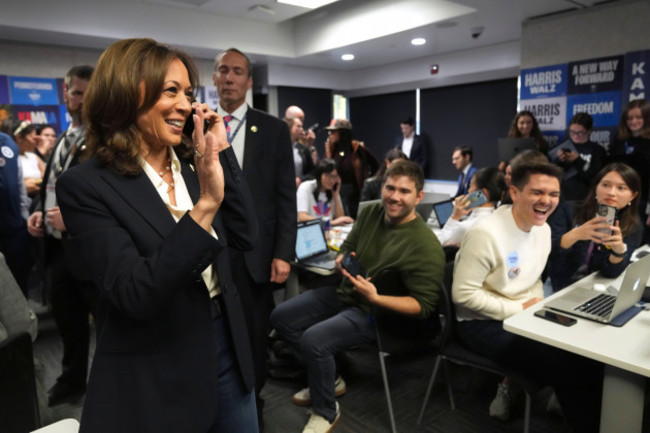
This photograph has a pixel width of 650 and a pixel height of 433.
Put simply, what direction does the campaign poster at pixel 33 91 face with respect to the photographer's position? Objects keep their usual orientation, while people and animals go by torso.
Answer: facing the viewer

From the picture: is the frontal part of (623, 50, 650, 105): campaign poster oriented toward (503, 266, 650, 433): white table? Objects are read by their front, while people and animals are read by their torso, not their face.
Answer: yes

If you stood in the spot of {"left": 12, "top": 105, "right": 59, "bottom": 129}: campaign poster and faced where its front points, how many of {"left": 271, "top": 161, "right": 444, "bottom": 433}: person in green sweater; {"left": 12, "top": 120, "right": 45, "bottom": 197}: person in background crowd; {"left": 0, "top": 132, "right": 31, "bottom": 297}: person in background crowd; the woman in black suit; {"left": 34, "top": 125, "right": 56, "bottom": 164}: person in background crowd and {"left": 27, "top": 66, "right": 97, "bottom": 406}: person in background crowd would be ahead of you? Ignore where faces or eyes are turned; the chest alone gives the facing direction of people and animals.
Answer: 6

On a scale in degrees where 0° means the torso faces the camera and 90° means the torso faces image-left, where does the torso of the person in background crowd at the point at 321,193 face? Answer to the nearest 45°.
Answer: approximately 315°

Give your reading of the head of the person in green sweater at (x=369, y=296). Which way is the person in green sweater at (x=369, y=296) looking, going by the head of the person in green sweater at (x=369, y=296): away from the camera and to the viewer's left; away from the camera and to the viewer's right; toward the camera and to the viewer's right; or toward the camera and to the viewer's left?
toward the camera and to the viewer's left

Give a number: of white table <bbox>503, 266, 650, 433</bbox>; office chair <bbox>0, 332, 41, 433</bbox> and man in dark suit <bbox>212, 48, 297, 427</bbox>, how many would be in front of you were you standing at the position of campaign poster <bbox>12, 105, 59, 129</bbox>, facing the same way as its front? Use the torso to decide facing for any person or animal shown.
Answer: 3

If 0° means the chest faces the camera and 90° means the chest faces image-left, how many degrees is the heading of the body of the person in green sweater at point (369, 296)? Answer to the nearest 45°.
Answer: approximately 45°

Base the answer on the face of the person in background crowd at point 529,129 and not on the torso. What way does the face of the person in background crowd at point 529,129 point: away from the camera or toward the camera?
toward the camera

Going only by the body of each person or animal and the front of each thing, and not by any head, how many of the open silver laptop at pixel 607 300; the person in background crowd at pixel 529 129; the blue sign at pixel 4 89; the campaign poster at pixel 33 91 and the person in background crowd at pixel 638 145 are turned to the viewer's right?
0

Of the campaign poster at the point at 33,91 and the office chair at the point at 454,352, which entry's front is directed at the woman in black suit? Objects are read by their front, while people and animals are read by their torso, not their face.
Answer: the campaign poster

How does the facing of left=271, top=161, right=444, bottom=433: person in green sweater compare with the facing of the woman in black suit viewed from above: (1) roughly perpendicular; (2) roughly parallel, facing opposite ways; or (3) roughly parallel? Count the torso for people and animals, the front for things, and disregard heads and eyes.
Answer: roughly perpendicular

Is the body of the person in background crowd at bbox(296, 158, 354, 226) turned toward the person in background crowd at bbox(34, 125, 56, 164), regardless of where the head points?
no

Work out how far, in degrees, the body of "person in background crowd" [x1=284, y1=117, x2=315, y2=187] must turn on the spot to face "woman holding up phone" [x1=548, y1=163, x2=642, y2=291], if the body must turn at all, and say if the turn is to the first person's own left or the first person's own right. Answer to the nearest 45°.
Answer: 0° — they already face them

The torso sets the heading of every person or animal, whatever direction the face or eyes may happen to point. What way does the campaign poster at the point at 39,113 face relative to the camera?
toward the camera
